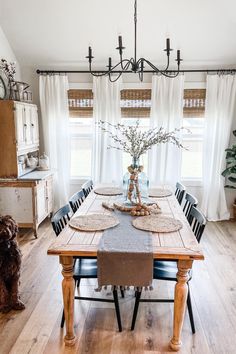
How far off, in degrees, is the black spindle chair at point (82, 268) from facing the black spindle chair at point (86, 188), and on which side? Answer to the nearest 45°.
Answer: approximately 90° to its left

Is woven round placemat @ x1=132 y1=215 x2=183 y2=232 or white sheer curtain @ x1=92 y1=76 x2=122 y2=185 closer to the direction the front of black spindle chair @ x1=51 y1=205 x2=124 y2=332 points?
the woven round placemat

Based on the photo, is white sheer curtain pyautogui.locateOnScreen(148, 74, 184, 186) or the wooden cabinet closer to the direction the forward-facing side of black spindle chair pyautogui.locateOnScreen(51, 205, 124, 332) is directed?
the white sheer curtain

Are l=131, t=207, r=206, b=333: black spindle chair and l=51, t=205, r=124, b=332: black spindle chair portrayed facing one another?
yes

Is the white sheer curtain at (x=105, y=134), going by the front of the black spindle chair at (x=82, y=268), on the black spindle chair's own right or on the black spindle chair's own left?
on the black spindle chair's own left

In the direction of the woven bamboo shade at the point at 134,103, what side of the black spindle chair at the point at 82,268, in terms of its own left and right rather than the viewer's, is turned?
left

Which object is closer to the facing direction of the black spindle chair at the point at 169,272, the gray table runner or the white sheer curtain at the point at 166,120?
the gray table runner

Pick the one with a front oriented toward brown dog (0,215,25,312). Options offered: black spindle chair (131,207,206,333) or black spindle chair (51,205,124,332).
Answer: black spindle chair (131,207,206,333)

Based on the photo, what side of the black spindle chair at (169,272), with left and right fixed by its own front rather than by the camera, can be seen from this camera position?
left

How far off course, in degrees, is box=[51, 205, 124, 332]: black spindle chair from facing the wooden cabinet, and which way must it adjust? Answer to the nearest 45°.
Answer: approximately 135° to its left

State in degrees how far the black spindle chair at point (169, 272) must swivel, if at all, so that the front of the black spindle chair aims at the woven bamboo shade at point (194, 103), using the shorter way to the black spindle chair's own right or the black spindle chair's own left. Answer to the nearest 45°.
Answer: approximately 90° to the black spindle chair's own right

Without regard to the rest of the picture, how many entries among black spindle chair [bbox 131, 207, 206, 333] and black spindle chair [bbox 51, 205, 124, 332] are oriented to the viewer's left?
1

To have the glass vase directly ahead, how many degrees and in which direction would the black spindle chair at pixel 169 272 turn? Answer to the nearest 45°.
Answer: approximately 45° to its right

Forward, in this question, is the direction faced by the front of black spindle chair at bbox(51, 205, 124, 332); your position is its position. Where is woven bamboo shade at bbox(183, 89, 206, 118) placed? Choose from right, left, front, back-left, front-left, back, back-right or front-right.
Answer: front-left

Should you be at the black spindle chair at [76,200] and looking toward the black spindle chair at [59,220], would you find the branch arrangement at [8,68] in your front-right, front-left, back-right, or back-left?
back-right

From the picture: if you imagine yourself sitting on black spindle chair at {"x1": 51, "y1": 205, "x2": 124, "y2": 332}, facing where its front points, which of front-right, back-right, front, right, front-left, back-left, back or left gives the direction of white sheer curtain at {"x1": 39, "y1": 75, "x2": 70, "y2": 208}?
left

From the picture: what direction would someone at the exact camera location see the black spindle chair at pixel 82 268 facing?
facing to the right of the viewer

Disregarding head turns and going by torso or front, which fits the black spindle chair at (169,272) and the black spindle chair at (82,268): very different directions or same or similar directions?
very different directions

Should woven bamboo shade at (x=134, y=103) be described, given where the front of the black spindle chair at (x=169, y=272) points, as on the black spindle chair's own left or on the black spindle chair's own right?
on the black spindle chair's own right
